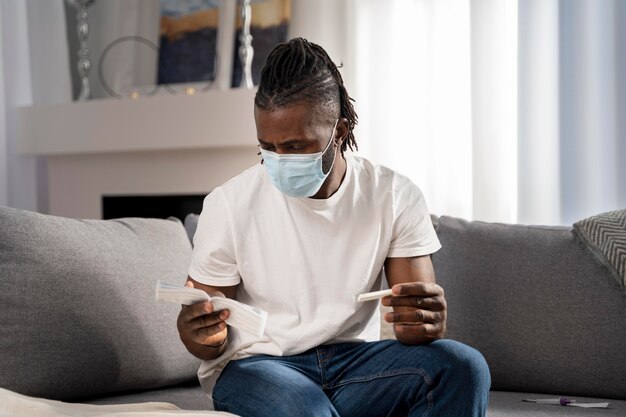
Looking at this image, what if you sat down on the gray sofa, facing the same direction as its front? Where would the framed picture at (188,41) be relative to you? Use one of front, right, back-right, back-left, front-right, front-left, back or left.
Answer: back

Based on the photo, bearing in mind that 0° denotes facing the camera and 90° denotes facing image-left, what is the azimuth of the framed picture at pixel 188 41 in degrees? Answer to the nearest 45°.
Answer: approximately 0°

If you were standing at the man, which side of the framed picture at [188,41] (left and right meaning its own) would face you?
front

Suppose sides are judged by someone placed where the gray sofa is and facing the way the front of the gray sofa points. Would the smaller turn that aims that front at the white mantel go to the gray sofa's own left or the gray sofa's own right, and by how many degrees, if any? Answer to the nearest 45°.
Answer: approximately 180°

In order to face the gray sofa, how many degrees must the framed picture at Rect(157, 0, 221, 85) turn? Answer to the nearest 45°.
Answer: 0° — it already faces it

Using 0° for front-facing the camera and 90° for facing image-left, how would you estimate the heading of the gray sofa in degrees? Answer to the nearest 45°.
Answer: approximately 0°

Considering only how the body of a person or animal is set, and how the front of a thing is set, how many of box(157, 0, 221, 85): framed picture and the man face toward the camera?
2
